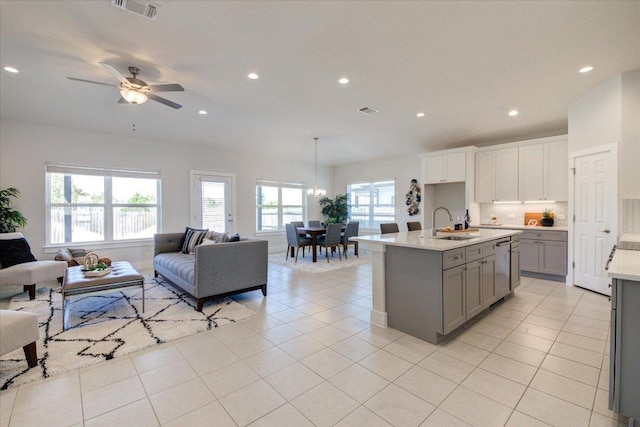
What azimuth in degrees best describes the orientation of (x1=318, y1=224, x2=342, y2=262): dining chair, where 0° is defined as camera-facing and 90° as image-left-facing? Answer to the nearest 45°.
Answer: approximately 135°

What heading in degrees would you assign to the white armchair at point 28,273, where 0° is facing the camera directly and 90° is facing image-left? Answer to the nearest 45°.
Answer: approximately 315°

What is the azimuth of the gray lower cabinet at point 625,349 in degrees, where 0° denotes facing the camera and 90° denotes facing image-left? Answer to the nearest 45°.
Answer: approximately 90°

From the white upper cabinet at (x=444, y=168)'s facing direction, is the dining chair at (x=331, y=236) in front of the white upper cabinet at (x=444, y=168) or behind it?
in front

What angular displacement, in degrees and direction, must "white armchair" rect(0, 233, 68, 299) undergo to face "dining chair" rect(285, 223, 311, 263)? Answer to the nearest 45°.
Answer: approximately 45° to its left

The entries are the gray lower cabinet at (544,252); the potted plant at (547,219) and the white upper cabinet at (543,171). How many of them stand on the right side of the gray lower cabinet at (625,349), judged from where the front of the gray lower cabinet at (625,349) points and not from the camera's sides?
3

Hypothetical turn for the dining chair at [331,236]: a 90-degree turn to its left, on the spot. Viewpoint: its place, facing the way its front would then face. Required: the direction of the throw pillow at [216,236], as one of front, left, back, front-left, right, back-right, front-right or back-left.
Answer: front

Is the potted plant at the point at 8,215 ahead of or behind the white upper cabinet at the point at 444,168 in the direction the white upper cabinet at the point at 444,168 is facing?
ahead

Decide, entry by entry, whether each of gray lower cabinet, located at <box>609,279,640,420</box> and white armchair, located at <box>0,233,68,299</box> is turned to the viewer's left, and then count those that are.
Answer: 1

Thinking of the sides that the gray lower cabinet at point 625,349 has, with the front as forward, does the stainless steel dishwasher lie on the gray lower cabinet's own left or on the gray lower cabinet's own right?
on the gray lower cabinet's own right

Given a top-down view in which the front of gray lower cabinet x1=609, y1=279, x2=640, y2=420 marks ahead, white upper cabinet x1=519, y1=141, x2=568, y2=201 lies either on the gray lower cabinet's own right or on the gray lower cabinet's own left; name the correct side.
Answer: on the gray lower cabinet's own right
